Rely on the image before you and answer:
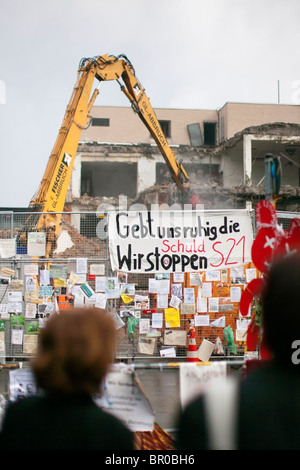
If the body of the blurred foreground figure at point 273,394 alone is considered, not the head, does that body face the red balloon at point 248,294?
yes

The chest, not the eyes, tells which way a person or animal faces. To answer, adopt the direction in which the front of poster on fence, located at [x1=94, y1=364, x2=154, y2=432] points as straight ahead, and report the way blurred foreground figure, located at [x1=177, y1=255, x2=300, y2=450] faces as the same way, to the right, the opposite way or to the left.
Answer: the opposite way

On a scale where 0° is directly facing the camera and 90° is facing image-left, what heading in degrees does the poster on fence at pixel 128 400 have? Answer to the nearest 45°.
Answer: approximately 0°

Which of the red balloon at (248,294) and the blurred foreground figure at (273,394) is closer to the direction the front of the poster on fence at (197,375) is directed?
the blurred foreground figure

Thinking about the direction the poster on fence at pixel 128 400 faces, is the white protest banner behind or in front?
behind

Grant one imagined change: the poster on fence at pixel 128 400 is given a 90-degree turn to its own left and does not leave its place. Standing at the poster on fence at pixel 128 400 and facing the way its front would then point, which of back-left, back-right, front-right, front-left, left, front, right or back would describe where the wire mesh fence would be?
left

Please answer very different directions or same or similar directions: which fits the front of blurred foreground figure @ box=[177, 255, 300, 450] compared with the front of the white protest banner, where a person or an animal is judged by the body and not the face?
very different directions

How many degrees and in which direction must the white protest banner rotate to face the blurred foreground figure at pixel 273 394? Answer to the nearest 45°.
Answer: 0° — it already faces them

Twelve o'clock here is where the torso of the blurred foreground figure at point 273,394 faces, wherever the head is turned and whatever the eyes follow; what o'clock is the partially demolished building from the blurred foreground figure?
The partially demolished building is roughly at 12 o'clock from the blurred foreground figure.
